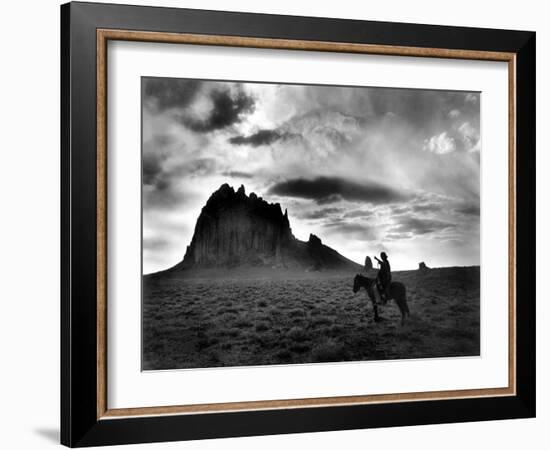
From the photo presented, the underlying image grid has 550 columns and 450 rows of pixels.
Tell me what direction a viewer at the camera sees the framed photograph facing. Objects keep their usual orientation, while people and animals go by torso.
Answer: facing the viewer and to the right of the viewer
